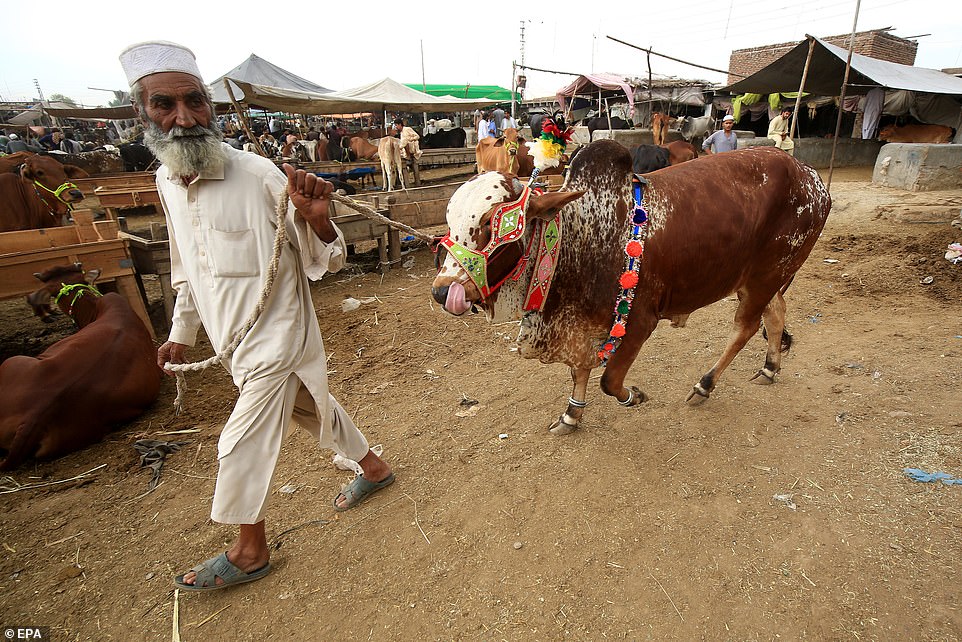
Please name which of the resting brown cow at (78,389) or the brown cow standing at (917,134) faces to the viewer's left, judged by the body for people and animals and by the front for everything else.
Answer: the brown cow standing

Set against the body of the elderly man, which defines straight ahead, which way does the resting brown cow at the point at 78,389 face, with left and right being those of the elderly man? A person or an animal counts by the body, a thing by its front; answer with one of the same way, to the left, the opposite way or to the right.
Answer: the opposite way

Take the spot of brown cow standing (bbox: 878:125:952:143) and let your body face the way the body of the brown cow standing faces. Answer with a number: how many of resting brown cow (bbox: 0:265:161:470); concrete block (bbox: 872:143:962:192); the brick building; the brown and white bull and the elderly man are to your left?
4

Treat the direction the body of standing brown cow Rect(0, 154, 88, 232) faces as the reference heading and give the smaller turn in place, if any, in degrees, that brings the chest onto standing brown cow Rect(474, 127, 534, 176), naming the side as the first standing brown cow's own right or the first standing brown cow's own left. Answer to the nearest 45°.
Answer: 0° — it already faces it

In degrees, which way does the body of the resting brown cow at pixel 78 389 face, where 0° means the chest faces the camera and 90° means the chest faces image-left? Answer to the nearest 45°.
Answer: approximately 225°

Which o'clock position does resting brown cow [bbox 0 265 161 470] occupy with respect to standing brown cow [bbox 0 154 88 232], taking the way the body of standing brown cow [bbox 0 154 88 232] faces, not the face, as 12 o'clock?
resting brown cow [bbox 0 265 161 470] is roughly at 3 o'clock from standing brown cow [bbox 0 154 88 232].

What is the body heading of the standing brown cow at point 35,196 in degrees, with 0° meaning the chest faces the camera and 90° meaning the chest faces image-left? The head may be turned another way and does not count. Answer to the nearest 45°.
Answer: approximately 270°

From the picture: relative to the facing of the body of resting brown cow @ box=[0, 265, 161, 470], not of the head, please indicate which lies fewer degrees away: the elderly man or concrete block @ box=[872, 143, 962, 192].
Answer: the concrete block

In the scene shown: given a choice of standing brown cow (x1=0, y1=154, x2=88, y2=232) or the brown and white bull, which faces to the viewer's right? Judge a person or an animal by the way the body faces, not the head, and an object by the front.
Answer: the standing brown cow
